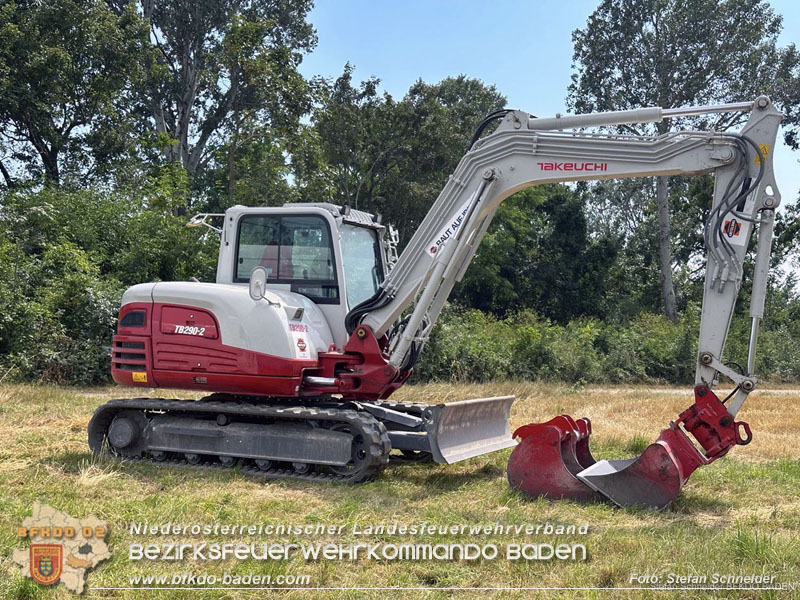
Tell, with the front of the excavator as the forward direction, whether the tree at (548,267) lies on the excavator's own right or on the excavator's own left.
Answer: on the excavator's own left

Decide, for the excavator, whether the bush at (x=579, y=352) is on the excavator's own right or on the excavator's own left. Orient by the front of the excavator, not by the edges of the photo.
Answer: on the excavator's own left

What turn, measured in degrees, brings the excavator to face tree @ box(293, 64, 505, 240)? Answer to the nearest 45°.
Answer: approximately 135° to its left

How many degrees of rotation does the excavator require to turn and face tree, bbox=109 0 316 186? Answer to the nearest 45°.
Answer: approximately 135° to its left

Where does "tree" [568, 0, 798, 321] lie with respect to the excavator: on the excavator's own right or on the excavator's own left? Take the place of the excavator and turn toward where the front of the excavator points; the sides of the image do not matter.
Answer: on the excavator's own left

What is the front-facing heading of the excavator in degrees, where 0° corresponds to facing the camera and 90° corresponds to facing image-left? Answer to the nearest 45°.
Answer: approximately 315°
